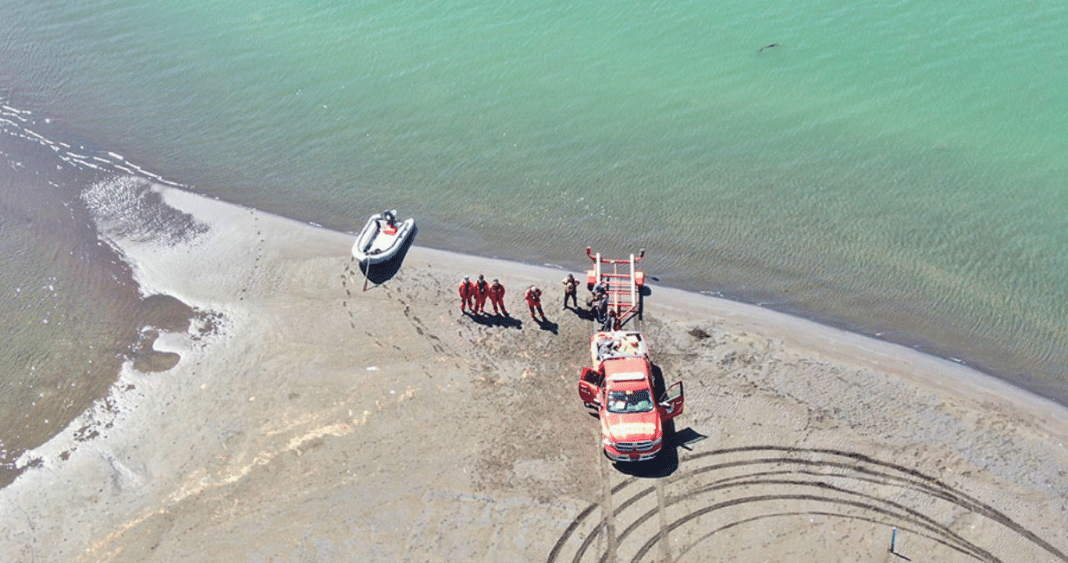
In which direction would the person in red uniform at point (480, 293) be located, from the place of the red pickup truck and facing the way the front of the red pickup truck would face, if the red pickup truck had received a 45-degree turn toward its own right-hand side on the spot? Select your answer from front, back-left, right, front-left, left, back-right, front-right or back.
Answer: right

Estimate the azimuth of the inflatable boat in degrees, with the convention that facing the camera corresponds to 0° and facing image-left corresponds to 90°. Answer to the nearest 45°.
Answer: approximately 45°

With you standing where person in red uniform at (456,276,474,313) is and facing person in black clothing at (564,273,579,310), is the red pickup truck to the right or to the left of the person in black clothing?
right

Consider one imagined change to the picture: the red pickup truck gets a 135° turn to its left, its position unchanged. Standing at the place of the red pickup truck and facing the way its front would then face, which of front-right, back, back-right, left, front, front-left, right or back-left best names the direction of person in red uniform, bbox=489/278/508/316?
left

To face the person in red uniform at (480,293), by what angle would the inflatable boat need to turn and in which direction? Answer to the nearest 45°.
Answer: approximately 90° to its left

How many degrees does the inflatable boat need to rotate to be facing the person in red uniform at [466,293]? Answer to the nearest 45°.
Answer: approximately 90° to its left

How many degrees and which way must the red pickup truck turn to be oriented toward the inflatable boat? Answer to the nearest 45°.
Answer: approximately 135° to its right

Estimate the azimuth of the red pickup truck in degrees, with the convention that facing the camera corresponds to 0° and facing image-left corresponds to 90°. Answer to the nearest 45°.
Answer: approximately 0°

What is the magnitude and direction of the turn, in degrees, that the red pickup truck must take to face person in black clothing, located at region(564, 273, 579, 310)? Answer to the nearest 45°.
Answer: approximately 180°

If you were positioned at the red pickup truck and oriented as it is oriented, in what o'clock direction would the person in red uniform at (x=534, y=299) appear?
The person in red uniform is roughly at 5 o'clock from the red pickup truck.

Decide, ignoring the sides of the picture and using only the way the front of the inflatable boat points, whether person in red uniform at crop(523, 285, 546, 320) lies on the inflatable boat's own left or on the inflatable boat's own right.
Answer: on the inflatable boat's own left

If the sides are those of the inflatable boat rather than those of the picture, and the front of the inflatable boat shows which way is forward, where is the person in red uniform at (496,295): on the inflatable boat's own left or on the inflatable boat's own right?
on the inflatable boat's own left
